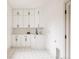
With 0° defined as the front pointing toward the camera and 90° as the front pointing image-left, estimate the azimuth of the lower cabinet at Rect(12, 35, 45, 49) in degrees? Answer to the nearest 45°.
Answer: approximately 0°

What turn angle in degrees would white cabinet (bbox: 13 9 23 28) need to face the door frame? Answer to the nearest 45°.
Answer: approximately 45° to its left

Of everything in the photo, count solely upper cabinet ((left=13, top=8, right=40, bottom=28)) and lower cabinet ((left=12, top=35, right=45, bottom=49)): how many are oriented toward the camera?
2

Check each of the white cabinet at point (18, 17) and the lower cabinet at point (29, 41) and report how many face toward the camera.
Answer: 2
